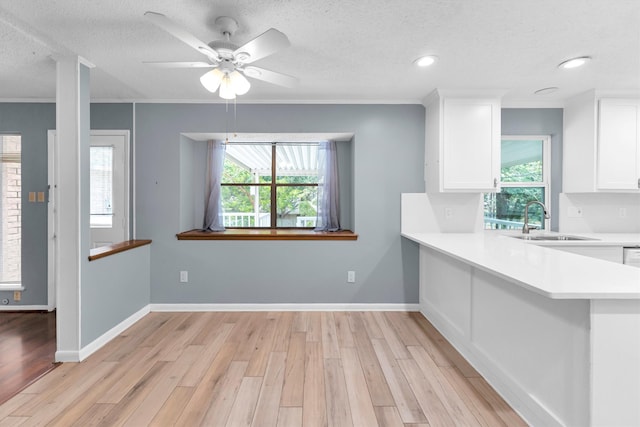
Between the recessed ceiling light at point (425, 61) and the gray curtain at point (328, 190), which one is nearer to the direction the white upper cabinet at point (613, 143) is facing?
the recessed ceiling light

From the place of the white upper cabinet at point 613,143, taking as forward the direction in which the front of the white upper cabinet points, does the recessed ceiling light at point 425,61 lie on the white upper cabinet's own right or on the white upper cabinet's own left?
on the white upper cabinet's own right

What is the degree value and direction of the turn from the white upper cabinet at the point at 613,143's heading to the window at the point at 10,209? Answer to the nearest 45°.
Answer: approximately 90° to its right

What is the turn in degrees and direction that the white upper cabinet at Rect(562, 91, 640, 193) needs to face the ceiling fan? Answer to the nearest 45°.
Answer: approximately 90° to its right

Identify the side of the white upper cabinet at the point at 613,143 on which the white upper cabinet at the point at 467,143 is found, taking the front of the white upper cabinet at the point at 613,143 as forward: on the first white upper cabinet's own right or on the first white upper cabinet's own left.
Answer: on the first white upper cabinet's own right

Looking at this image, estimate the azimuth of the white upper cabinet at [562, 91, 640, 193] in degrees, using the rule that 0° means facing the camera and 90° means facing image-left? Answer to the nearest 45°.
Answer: approximately 315°

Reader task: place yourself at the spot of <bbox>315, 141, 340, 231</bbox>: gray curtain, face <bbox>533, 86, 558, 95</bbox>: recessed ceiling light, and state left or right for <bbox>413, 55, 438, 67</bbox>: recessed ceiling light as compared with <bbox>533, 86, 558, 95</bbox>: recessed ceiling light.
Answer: right
